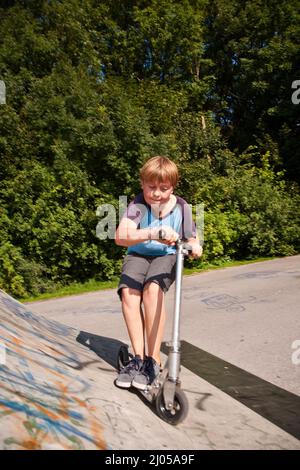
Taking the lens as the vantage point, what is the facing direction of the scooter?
facing the viewer and to the right of the viewer
